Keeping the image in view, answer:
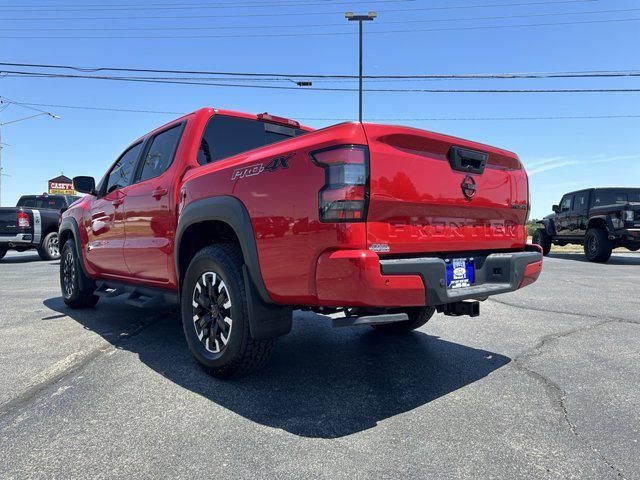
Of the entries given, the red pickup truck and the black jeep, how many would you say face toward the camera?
0

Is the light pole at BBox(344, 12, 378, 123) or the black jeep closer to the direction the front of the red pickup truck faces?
the light pole

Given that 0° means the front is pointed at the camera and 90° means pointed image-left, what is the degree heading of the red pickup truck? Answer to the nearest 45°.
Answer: approximately 135°

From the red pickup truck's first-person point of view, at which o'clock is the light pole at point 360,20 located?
The light pole is roughly at 2 o'clock from the red pickup truck.

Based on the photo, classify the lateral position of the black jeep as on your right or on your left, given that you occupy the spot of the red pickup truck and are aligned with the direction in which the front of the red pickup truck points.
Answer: on your right
